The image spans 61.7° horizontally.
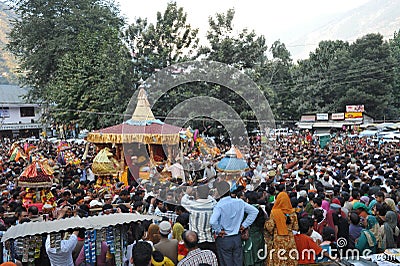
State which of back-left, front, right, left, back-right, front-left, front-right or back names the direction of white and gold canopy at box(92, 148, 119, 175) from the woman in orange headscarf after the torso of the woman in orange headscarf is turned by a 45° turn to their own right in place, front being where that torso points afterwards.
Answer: left

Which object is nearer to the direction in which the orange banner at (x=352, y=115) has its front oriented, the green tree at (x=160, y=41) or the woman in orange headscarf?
the woman in orange headscarf

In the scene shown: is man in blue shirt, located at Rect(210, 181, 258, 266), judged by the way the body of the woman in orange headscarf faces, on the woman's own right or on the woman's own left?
on the woman's own left

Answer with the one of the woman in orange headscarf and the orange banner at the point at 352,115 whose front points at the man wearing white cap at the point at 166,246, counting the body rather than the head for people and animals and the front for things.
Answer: the orange banner

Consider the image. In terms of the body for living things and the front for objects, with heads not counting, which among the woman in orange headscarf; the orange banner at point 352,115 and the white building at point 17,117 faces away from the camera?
the woman in orange headscarf

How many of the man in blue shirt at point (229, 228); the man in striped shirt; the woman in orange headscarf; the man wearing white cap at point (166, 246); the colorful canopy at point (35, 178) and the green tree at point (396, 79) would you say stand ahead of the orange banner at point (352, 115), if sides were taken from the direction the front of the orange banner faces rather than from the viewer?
5

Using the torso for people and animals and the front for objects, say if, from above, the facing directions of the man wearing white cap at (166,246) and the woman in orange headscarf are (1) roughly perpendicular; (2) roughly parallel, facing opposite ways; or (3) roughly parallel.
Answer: roughly parallel

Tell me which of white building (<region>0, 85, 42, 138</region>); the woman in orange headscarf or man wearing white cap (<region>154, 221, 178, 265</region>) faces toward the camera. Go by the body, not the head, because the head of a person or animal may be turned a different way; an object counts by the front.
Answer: the white building

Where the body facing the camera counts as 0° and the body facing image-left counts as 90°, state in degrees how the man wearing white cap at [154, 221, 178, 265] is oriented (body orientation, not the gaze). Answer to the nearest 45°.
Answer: approximately 180°

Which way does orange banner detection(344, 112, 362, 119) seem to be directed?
toward the camera

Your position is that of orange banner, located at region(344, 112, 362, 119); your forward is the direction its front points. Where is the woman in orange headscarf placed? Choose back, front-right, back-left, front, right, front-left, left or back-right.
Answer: front

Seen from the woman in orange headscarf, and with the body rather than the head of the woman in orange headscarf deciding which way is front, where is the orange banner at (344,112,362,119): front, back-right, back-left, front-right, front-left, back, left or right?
front

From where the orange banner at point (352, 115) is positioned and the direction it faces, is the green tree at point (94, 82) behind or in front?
in front

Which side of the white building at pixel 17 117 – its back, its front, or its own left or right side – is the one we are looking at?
front

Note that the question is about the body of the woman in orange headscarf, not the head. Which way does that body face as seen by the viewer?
away from the camera

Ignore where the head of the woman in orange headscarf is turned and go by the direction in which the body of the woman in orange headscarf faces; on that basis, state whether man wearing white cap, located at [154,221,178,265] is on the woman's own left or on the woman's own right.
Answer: on the woman's own left

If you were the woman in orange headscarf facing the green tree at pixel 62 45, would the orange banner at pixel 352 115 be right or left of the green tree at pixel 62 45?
right

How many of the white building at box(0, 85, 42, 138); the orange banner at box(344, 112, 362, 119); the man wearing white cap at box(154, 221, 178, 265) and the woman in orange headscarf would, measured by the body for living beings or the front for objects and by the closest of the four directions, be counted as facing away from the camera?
2
